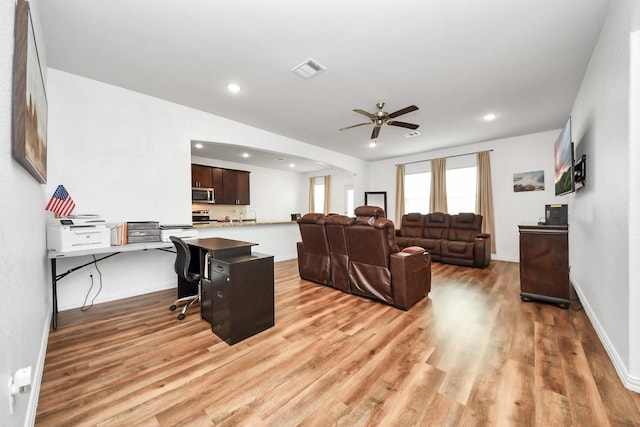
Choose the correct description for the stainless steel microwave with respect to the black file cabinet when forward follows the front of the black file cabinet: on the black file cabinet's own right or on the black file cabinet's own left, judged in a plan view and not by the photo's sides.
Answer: on the black file cabinet's own right

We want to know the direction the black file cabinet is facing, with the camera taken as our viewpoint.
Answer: facing the viewer and to the left of the viewer

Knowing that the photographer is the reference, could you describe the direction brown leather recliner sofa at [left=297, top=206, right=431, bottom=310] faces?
facing away from the viewer and to the right of the viewer

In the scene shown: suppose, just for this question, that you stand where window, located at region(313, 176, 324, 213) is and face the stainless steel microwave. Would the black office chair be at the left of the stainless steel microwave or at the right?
left

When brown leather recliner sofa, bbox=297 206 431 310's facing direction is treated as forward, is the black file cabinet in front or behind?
behind

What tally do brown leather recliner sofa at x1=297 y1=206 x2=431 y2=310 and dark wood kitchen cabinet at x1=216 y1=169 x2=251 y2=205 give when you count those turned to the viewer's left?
0

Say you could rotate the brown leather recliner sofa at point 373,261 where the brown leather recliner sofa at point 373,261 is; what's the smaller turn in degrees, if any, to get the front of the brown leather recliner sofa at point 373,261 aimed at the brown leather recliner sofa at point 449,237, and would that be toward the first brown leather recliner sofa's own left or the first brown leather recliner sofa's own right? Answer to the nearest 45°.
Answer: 0° — it already faces it

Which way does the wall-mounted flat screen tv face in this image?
to the viewer's left

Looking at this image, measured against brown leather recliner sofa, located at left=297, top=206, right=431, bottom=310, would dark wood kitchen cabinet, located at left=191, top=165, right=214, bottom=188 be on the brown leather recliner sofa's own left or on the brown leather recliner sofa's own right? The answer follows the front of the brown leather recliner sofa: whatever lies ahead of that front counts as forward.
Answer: on the brown leather recliner sofa's own left

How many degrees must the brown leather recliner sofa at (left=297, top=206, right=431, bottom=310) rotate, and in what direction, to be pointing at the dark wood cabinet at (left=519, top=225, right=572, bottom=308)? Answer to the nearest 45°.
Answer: approximately 45° to its right

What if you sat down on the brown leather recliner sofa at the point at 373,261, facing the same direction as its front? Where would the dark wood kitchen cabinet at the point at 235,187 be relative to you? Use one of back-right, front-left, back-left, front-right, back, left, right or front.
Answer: left

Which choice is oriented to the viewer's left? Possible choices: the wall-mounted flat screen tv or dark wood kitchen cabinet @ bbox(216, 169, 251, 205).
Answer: the wall-mounted flat screen tv

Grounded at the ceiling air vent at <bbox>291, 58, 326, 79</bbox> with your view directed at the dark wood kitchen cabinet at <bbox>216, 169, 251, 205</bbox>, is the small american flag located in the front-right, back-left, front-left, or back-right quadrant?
front-left

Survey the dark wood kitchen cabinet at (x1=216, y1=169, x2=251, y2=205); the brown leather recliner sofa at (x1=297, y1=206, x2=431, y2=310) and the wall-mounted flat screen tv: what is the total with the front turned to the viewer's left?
1

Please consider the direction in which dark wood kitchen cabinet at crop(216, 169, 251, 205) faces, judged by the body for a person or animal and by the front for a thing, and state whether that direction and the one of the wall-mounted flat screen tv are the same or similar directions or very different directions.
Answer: very different directions
